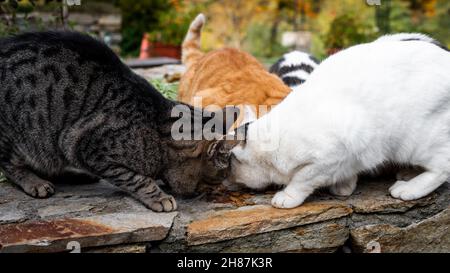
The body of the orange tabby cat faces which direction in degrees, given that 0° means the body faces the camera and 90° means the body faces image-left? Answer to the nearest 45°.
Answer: approximately 270°

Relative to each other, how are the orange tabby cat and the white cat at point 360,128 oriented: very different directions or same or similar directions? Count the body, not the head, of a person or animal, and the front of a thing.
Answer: very different directions

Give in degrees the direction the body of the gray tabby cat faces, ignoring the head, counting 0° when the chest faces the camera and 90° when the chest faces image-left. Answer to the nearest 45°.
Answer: approximately 270°

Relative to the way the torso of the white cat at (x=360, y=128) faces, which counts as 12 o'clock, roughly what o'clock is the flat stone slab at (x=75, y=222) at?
The flat stone slab is roughly at 11 o'clock from the white cat.

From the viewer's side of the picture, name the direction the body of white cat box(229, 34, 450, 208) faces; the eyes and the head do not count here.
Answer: to the viewer's left

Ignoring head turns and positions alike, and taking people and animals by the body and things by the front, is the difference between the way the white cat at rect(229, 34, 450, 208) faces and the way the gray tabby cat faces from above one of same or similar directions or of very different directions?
very different directions

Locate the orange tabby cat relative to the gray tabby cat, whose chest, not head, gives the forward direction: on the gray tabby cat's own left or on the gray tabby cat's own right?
on the gray tabby cat's own left

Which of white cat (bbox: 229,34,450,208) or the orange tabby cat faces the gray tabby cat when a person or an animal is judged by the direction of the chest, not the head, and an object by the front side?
the white cat
